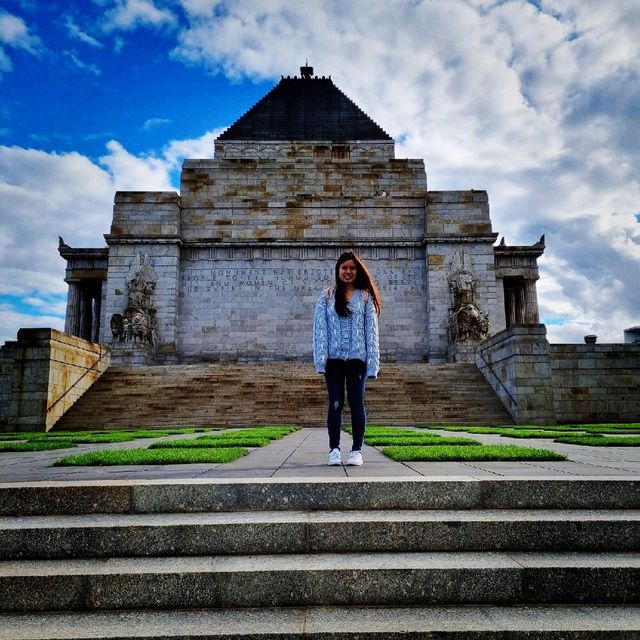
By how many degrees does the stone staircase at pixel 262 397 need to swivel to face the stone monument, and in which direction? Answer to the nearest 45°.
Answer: approximately 180°

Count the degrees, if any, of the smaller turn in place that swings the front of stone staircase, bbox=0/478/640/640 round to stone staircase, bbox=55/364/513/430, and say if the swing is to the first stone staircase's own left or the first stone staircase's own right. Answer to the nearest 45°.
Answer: approximately 180°

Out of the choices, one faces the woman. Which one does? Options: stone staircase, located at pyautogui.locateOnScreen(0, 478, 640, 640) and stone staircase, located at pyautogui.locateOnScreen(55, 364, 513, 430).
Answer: stone staircase, located at pyautogui.locateOnScreen(55, 364, 513, 430)

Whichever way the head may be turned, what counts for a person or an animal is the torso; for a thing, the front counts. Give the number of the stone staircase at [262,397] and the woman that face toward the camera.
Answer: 2

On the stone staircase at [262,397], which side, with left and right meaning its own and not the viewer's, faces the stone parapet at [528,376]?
left

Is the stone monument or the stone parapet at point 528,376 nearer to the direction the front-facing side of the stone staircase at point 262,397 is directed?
the stone parapet

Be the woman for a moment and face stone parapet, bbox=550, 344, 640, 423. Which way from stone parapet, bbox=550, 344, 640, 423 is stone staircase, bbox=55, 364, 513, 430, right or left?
left

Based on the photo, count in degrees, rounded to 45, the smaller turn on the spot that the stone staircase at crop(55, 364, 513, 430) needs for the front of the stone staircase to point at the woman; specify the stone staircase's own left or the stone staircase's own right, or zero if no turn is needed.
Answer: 0° — it already faces them

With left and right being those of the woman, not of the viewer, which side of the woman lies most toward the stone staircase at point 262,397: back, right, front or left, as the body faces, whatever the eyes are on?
back

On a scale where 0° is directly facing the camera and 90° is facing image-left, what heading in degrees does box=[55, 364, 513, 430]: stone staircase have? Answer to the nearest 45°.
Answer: approximately 0°

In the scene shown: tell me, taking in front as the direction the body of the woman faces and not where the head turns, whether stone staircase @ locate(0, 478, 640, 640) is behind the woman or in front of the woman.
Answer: in front

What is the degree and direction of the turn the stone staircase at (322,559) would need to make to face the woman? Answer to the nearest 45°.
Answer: approximately 180°

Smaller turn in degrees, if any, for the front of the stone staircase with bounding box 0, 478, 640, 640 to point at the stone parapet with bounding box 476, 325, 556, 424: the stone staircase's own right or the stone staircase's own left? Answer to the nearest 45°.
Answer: approximately 135° to the stone staircase's own left
